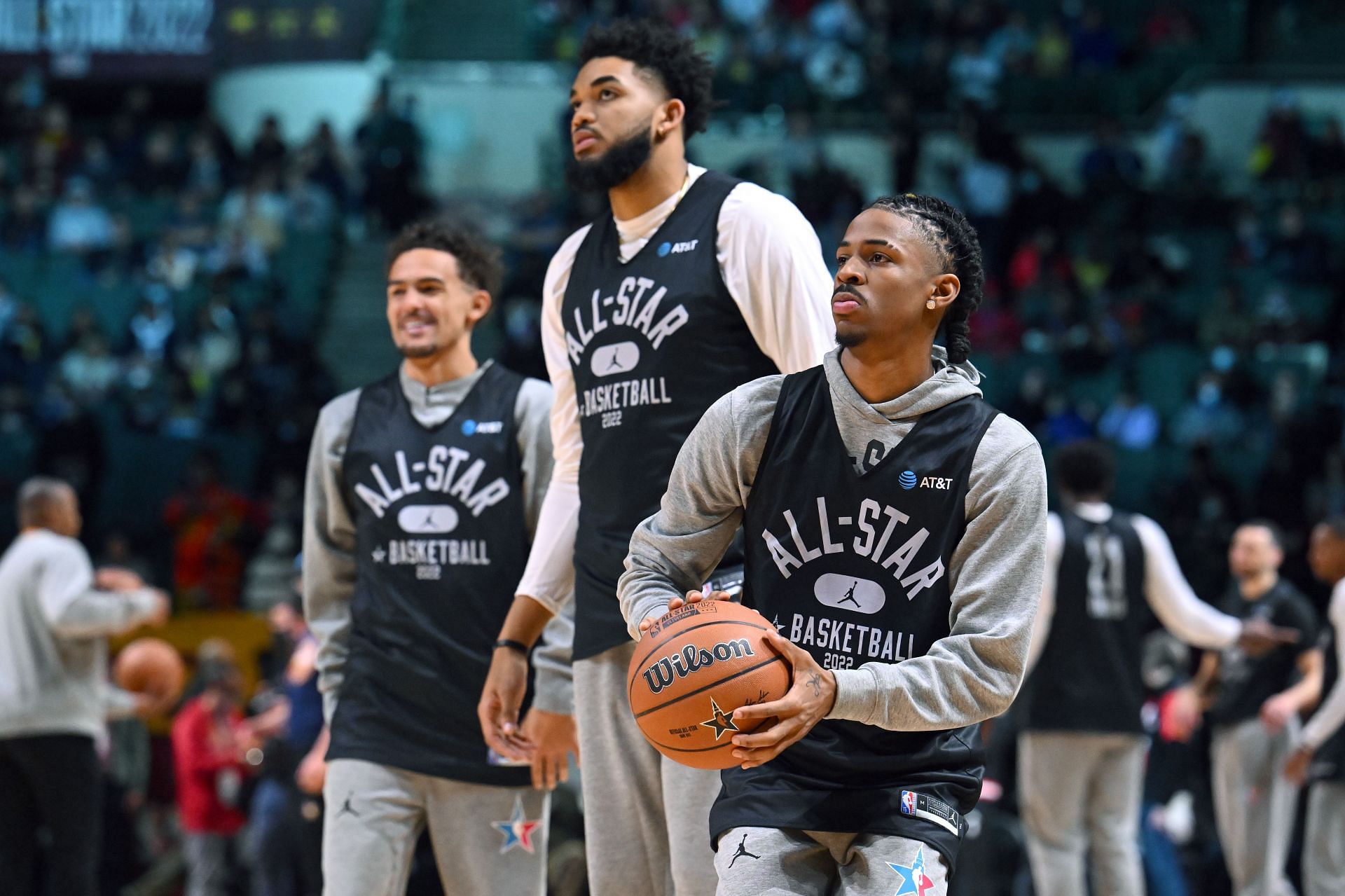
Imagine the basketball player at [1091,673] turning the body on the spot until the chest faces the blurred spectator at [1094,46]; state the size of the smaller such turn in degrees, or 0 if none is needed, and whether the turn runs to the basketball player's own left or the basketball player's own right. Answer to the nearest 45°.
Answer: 0° — they already face them

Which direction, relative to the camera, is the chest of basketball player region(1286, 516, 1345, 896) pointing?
to the viewer's left

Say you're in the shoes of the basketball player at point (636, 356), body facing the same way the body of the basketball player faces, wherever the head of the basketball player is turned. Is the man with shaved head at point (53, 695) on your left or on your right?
on your right

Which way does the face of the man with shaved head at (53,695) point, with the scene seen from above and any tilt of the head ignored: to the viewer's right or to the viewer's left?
to the viewer's right

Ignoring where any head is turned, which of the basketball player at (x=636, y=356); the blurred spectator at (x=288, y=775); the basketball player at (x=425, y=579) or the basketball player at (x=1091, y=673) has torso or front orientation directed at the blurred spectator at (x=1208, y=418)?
the basketball player at (x=1091, y=673)

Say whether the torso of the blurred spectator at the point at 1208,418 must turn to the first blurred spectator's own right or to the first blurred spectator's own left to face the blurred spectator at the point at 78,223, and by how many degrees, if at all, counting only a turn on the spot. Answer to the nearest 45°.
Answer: approximately 90° to the first blurred spectator's own right

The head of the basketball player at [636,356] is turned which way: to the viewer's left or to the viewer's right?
to the viewer's left

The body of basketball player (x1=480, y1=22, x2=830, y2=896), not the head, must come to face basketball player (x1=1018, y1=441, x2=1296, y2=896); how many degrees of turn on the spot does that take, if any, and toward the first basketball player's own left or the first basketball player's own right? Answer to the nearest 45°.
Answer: approximately 180°

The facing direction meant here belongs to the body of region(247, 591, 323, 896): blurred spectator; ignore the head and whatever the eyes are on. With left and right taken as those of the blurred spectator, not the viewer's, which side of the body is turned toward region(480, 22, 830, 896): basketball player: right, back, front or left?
left

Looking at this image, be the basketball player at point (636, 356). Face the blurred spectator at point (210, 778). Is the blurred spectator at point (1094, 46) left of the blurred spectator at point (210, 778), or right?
right
